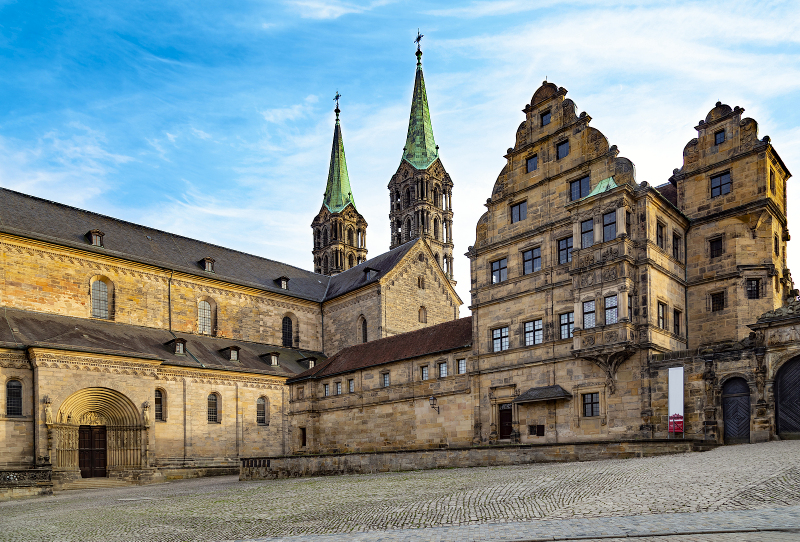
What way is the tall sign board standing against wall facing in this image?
toward the camera
